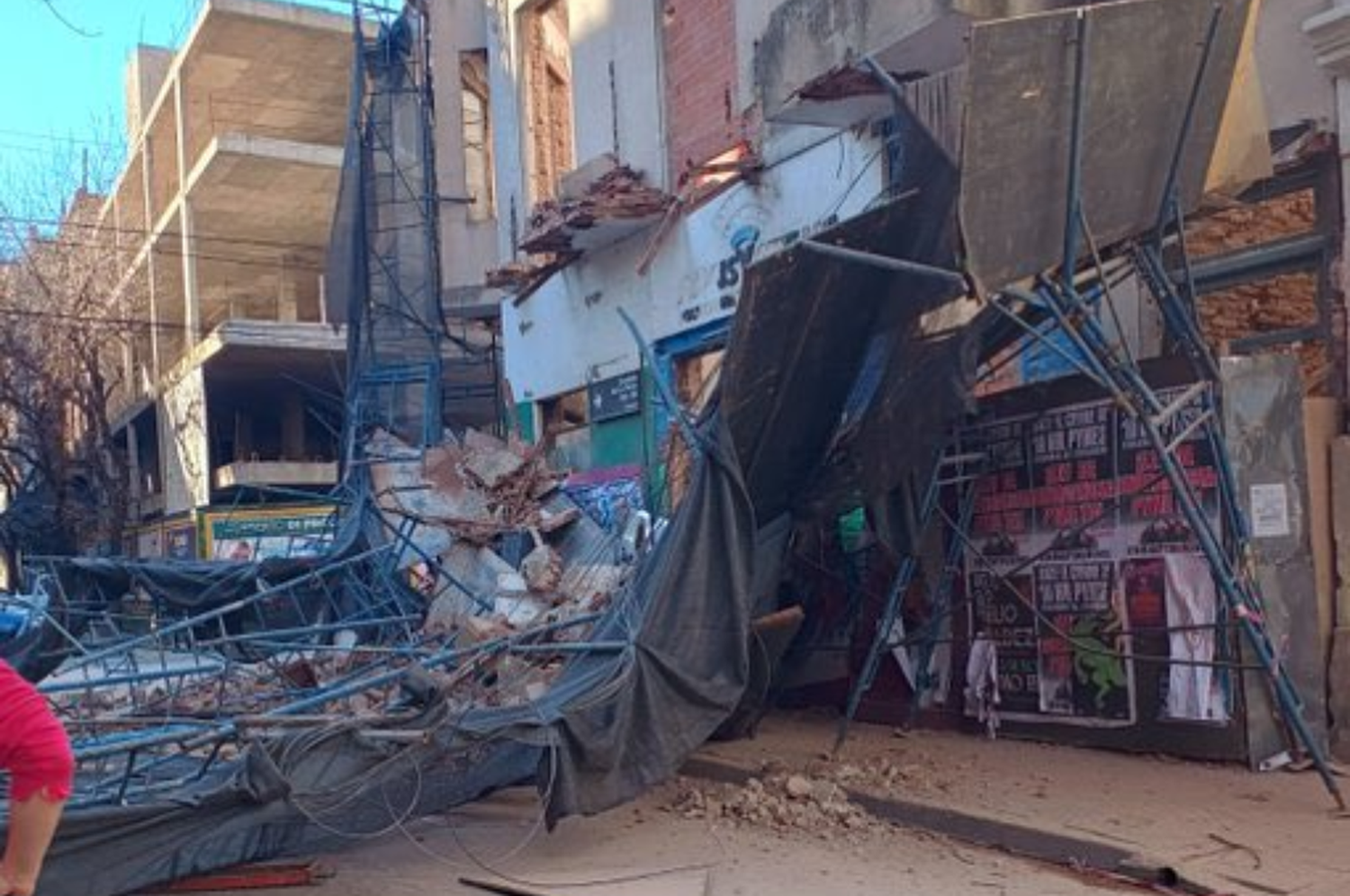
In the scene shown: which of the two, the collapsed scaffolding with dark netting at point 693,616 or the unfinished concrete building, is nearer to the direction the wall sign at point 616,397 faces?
the collapsed scaffolding with dark netting

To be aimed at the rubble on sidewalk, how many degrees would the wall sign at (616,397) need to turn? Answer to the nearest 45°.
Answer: approximately 45° to its left

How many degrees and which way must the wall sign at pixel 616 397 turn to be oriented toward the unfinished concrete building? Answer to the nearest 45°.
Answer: approximately 90° to its right

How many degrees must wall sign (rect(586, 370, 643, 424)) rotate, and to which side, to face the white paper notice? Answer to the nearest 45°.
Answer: approximately 90° to its left

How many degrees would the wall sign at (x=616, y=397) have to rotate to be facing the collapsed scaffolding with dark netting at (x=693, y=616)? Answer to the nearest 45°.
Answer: approximately 45° to its left

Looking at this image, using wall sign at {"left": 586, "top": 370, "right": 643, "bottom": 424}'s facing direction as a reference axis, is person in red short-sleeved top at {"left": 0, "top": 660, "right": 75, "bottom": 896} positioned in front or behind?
in front

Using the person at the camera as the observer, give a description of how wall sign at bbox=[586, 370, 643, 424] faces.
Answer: facing the viewer and to the left of the viewer
